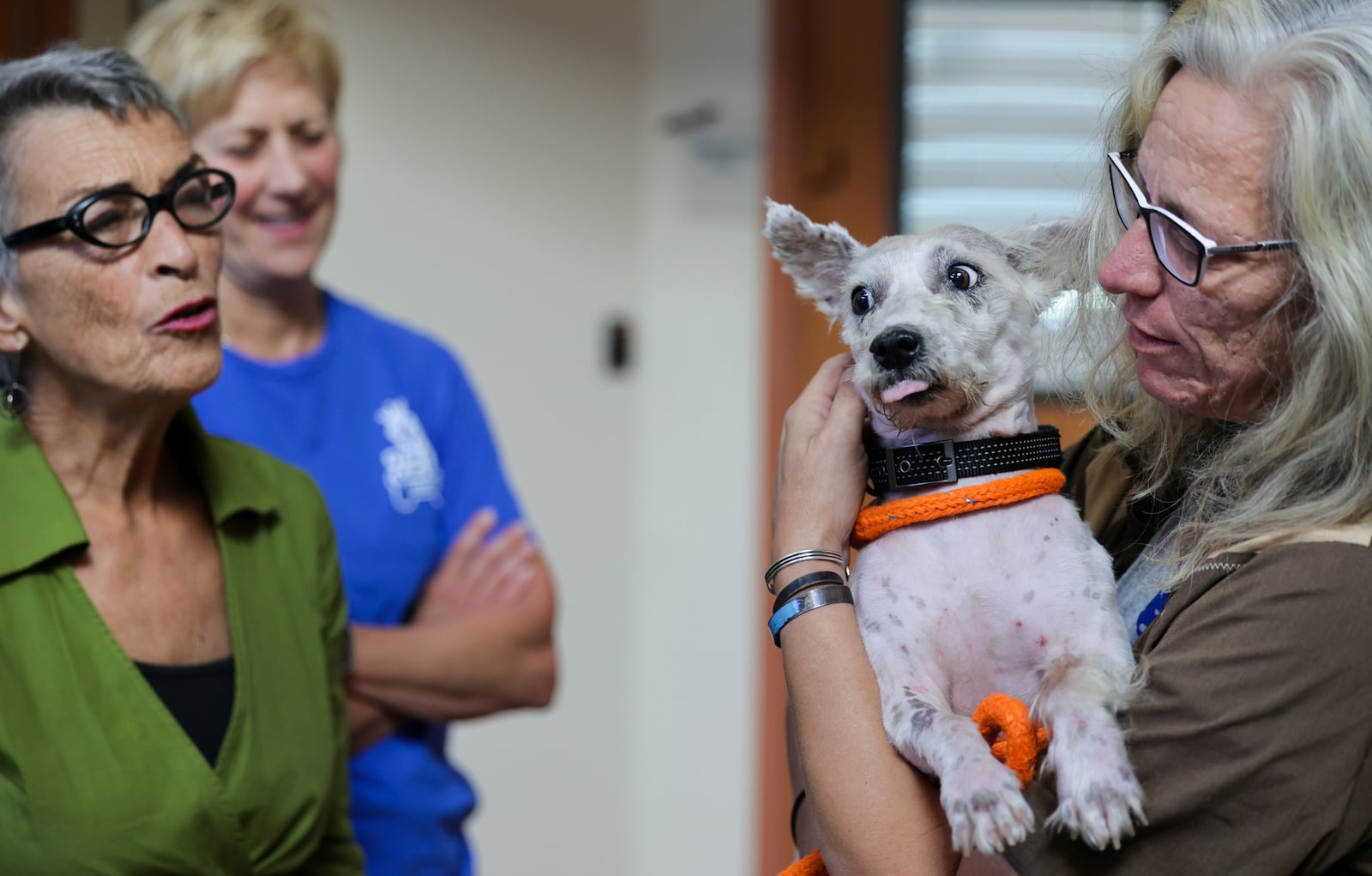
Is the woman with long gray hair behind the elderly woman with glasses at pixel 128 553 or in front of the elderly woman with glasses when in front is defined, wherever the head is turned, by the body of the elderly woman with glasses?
in front

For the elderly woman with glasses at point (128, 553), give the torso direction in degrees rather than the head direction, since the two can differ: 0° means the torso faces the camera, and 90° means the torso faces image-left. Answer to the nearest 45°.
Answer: approximately 315°

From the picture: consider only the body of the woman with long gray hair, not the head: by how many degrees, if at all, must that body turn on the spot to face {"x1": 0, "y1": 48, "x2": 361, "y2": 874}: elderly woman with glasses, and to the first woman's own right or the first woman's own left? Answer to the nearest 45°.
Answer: approximately 45° to the first woman's own right

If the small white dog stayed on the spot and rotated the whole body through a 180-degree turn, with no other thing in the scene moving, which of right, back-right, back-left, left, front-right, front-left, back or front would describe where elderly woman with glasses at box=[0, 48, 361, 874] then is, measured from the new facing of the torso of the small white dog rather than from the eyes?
left

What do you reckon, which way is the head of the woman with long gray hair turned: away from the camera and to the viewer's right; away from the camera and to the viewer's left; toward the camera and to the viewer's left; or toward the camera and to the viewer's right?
toward the camera and to the viewer's left

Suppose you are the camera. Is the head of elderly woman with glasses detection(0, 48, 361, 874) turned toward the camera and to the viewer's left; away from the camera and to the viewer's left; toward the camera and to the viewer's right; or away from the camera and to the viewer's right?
toward the camera and to the viewer's right
